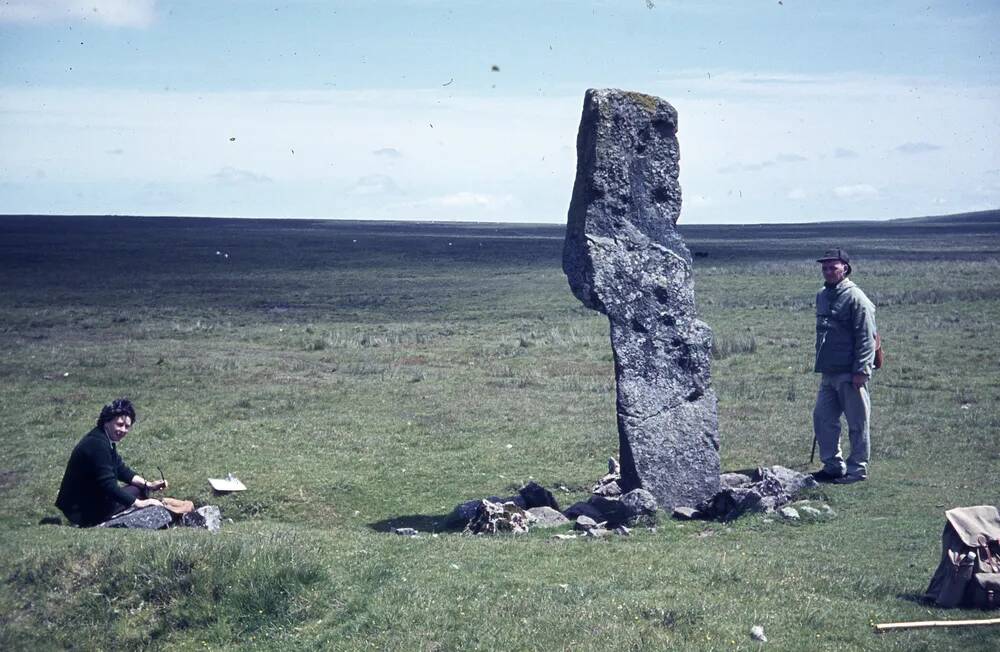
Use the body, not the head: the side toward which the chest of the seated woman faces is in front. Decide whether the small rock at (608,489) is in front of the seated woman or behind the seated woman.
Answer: in front

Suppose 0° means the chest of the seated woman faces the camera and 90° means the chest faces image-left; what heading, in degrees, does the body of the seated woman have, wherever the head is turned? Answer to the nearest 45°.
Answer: approximately 270°

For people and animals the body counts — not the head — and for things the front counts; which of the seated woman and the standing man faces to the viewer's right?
the seated woman
